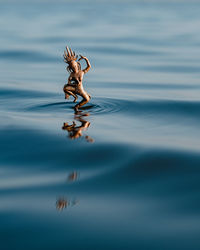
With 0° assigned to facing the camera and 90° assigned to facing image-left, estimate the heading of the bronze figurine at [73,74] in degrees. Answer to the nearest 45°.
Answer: approximately 0°
